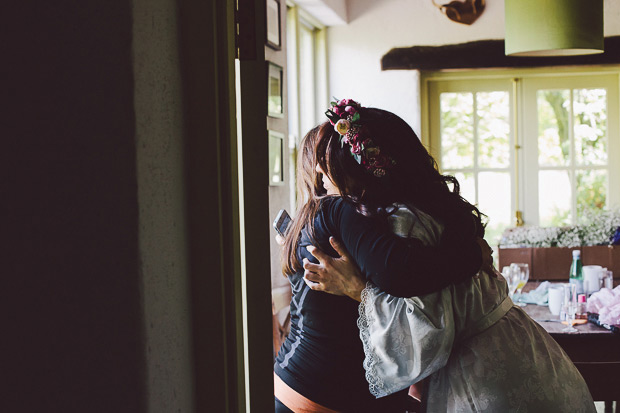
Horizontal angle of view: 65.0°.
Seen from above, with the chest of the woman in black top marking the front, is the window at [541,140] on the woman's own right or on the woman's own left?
on the woman's own left

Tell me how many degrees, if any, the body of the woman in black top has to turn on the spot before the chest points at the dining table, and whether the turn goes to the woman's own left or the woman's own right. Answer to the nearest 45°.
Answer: approximately 45° to the woman's own left

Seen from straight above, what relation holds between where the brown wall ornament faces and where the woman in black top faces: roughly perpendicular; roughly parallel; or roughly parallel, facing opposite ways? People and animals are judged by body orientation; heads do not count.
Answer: roughly perpendicular

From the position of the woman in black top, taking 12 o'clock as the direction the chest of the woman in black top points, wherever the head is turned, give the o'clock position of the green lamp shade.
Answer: The green lamp shade is roughly at 10 o'clock from the woman in black top.

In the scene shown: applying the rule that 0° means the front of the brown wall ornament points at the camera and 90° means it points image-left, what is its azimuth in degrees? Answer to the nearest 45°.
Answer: approximately 0°

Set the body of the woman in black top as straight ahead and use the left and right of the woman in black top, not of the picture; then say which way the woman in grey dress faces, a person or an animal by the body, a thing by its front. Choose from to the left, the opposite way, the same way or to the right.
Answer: the opposite way

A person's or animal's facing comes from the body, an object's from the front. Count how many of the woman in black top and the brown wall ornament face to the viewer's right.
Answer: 1

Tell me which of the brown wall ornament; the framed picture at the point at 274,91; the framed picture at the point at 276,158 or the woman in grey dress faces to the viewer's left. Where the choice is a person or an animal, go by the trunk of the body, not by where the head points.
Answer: the woman in grey dress

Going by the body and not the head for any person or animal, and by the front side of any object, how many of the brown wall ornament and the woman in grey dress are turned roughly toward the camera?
1

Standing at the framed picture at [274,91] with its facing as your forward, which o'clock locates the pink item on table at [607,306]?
The pink item on table is roughly at 12 o'clock from the framed picture.
